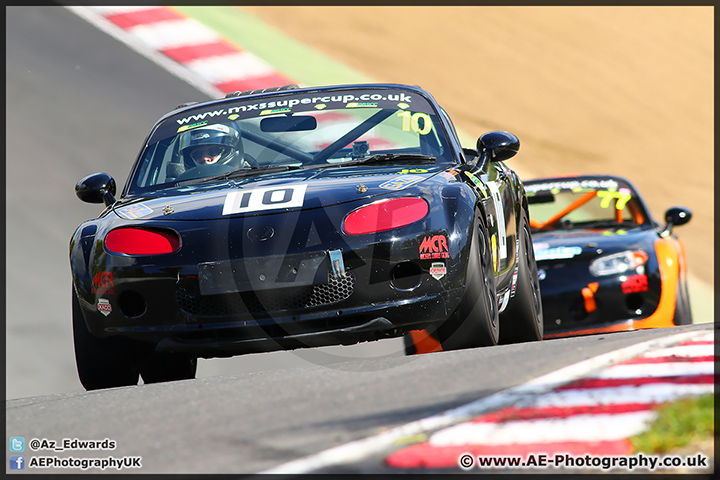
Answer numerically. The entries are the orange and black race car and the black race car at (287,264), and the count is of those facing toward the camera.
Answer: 2

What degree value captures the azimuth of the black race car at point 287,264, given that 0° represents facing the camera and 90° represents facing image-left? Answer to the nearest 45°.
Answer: approximately 0°

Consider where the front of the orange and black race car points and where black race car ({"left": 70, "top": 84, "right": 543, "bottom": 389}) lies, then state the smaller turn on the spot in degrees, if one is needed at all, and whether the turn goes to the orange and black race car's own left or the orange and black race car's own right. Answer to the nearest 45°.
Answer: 0° — it already faces it

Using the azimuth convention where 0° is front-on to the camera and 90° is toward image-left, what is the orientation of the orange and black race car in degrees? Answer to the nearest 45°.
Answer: approximately 0°

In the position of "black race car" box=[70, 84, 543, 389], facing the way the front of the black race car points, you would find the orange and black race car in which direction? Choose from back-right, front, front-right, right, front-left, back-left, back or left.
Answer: back-left
